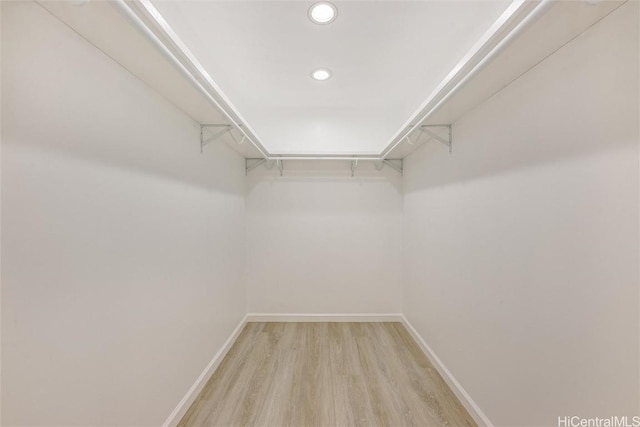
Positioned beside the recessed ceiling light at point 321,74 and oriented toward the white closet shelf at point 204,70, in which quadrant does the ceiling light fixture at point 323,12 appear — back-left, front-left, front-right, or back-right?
front-left

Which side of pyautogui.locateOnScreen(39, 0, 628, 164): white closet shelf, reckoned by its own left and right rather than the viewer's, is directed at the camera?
front
